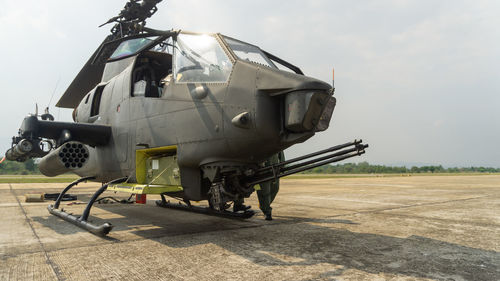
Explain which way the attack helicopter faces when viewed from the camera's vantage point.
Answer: facing the viewer and to the right of the viewer
